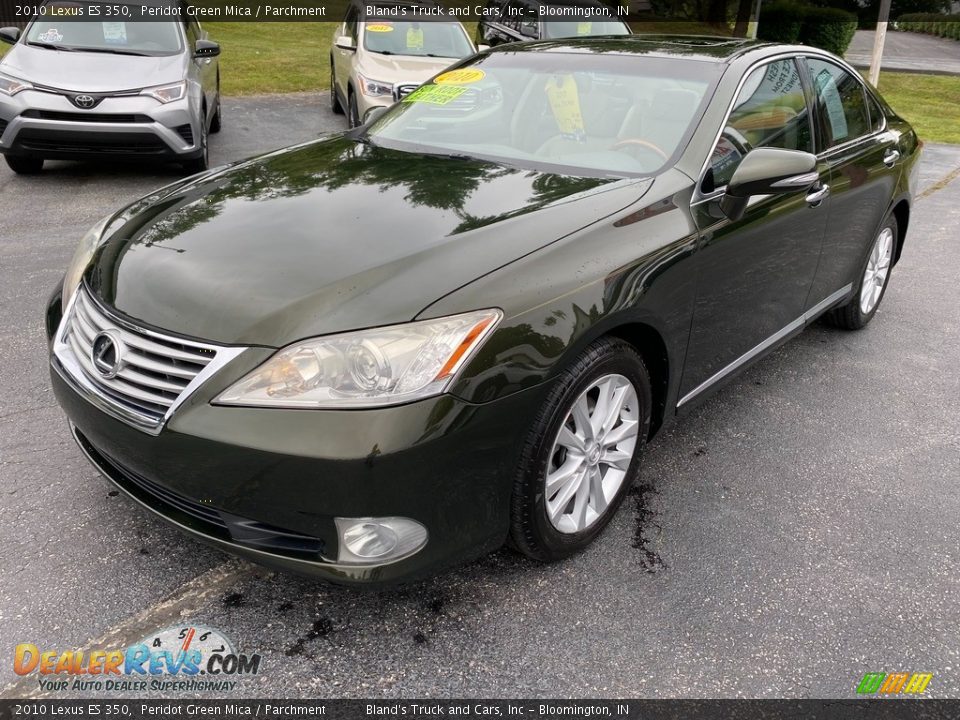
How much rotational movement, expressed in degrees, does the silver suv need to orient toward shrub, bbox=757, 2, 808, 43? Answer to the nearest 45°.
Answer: approximately 135° to its left

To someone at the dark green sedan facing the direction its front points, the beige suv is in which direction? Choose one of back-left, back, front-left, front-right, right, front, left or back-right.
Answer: back-right

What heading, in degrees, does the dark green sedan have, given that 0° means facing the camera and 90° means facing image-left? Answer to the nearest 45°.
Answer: approximately 45°

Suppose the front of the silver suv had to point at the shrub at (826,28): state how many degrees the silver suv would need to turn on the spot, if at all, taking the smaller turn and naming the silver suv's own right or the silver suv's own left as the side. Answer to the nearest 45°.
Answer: approximately 135° to the silver suv's own left

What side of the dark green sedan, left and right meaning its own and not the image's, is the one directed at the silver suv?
right
